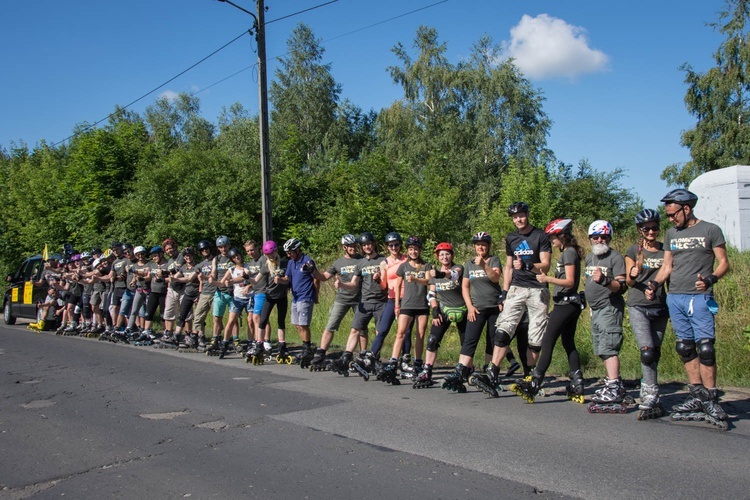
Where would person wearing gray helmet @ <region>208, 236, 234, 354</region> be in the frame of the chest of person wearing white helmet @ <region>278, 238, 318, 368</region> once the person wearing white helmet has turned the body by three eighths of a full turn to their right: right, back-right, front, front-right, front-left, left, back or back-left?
front-left

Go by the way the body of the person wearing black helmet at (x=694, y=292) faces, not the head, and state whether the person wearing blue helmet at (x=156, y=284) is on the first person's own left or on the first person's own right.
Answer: on the first person's own right

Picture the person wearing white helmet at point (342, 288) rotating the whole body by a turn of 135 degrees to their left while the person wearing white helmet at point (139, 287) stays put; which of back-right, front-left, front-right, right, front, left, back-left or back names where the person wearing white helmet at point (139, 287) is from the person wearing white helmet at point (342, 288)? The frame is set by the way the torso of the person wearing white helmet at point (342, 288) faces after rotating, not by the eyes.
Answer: left

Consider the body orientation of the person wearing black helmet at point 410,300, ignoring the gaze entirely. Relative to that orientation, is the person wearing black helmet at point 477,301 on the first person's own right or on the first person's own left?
on the first person's own left

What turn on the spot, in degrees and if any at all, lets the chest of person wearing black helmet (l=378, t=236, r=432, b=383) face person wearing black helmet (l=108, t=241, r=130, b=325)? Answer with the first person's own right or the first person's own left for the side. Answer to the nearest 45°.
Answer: approximately 135° to the first person's own right

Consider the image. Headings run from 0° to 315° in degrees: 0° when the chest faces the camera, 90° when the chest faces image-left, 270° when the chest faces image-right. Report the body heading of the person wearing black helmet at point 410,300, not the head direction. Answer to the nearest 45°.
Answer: approximately 0°

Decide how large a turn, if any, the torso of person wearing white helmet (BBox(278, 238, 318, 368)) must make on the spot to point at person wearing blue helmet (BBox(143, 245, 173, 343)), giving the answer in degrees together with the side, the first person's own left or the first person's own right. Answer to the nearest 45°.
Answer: approximately 90° to the first person's own right

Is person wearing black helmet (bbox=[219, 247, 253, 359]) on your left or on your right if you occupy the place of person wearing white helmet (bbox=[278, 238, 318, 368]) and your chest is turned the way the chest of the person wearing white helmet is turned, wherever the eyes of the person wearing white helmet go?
on your right

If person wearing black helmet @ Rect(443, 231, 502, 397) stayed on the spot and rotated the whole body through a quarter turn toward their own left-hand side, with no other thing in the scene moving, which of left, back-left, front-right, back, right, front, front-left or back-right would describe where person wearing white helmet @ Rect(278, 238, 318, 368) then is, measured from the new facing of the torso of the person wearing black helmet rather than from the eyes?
back-left
